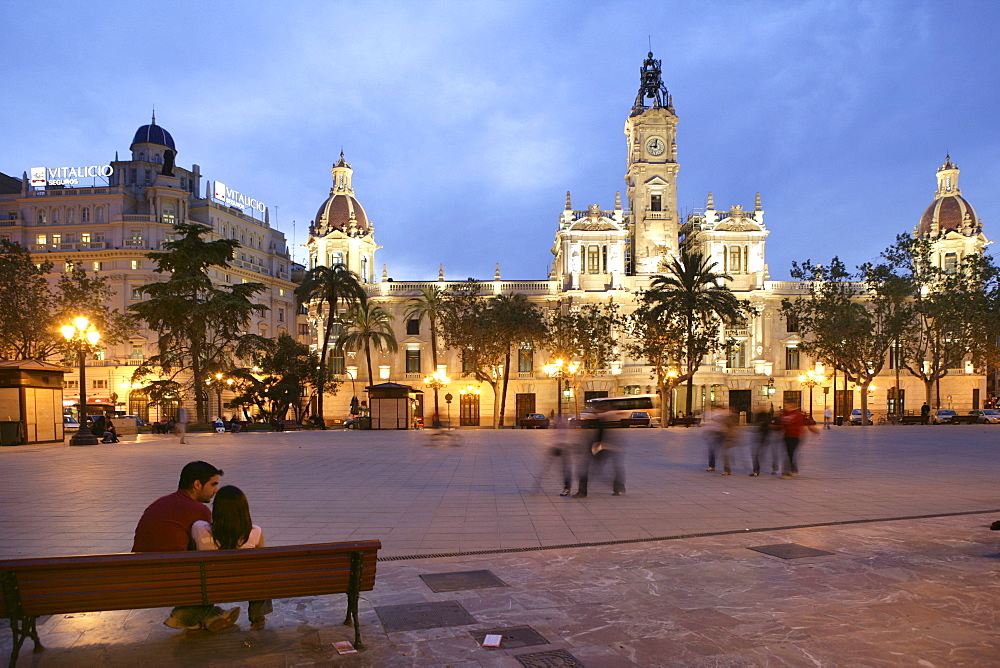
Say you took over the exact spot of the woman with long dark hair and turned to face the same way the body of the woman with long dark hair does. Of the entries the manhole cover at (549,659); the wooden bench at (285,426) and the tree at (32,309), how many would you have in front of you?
2

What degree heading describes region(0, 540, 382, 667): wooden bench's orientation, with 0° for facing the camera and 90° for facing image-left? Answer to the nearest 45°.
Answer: approximately 180°

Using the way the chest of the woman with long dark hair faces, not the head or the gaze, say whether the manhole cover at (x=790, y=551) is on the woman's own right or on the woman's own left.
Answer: on the woman's own right

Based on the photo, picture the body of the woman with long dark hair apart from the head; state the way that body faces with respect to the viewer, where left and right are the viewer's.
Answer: facing away from the viewer
